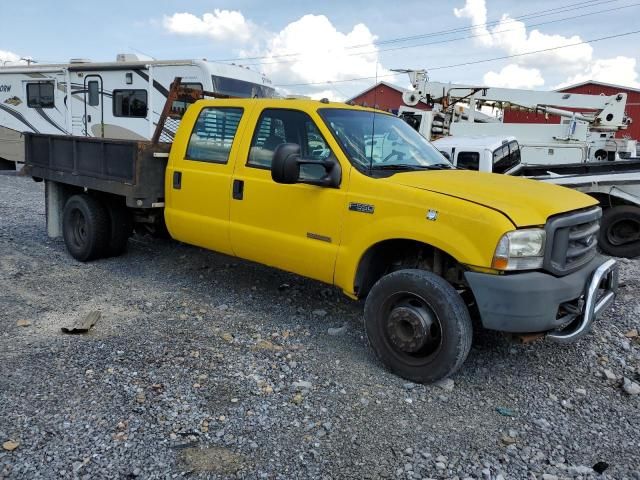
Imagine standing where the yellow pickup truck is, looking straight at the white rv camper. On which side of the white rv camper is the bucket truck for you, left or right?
right

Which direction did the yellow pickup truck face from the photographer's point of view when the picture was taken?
facing the viewer and to the right of the viewer

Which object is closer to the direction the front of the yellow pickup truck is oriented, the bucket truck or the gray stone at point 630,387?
the gray stone

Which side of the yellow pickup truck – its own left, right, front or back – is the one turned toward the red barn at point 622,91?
left
